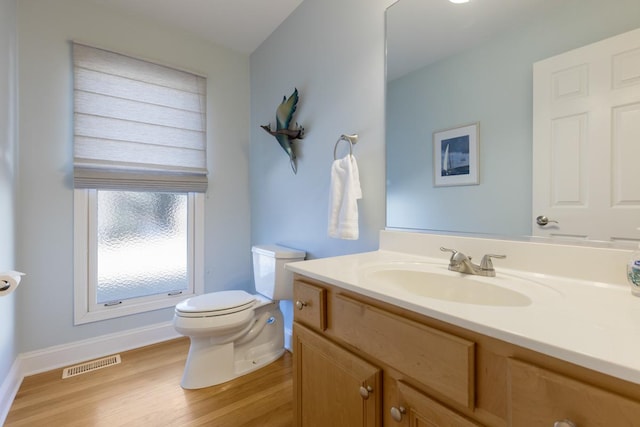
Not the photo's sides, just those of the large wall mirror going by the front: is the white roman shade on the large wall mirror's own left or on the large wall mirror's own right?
on the large wall mirror's own right

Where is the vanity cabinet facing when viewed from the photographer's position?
facing the viewer and to the left of the viewer

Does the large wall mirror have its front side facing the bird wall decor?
no

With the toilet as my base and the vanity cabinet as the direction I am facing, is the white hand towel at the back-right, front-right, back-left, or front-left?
front-left

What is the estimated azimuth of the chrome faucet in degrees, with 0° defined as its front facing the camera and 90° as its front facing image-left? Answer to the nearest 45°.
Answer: approximately 45°

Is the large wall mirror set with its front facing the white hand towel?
no

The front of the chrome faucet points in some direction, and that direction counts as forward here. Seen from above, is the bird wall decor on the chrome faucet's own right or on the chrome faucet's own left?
on the chrome faucet's own right

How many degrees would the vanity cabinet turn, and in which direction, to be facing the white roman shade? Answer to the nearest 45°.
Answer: approximately 45° to its right

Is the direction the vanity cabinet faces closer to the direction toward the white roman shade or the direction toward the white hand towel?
the white roman shade

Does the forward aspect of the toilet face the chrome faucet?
no

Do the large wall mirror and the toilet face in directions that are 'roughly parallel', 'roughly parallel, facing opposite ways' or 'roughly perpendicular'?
roughly parallel
